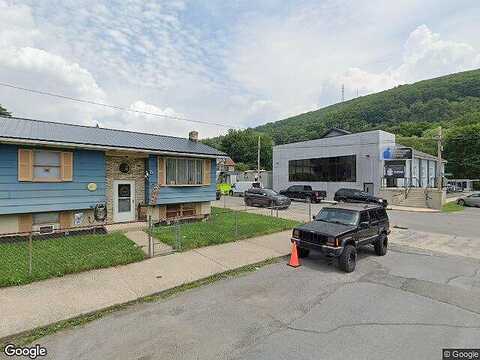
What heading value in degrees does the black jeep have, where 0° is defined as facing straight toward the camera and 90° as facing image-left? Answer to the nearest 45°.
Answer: approximately 45°

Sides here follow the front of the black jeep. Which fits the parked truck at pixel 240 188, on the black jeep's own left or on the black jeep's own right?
on the black jeep's own right

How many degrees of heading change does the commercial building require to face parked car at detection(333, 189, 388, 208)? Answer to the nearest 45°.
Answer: approximately 45° to its right

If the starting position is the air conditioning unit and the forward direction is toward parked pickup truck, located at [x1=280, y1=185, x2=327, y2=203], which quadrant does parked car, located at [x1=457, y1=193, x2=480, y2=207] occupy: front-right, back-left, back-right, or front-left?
front-right

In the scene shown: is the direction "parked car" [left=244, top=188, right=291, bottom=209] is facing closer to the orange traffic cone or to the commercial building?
the orange traffic cone

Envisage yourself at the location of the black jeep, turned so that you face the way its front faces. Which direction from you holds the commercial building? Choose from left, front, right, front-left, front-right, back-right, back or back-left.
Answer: back-right
